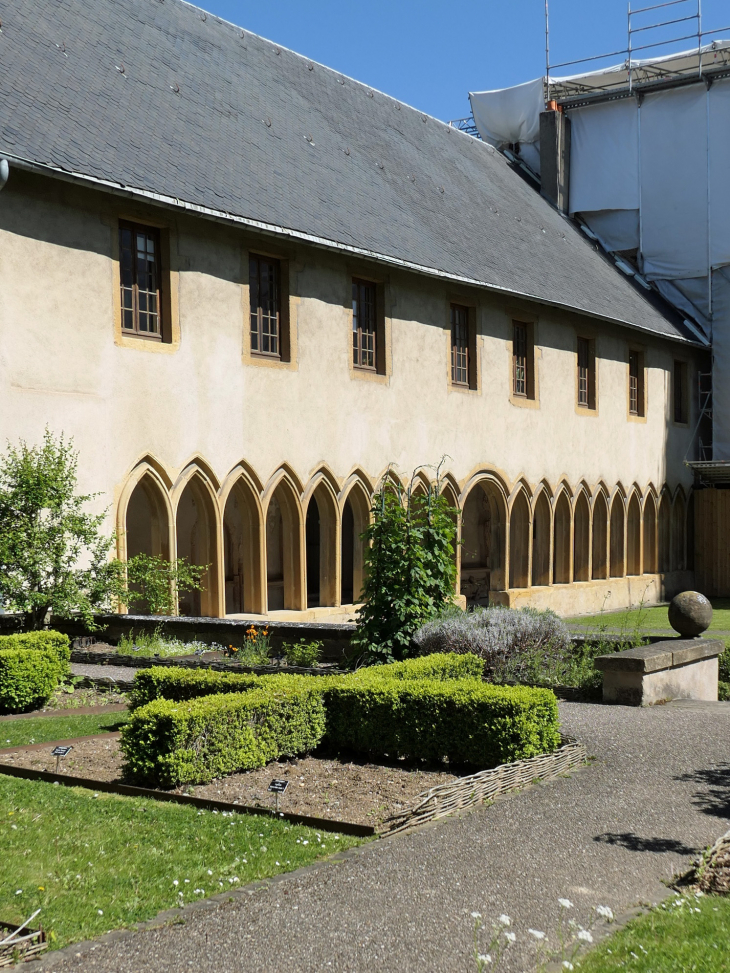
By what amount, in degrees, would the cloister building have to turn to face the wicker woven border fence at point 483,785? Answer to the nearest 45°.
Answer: approximately 45° to its right

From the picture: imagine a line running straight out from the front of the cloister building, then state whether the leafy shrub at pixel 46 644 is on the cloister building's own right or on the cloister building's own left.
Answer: on the cloister building's own right

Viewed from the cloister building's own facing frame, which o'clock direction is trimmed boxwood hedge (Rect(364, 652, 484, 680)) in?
The trimmed boxwood hedge is roughly at 1 o'clock from the cloister building.

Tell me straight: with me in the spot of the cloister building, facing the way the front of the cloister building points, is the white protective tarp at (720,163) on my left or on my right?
on my left

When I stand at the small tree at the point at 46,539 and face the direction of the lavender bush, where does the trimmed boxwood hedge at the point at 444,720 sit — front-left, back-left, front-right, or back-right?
front-right

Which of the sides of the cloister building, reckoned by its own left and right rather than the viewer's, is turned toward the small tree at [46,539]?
right

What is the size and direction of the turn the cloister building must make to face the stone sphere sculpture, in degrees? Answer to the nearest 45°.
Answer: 0° — it already faces it

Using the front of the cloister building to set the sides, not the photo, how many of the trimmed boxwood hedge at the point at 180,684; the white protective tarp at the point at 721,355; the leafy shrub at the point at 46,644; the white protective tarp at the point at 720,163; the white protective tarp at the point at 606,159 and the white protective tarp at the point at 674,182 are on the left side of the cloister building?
4

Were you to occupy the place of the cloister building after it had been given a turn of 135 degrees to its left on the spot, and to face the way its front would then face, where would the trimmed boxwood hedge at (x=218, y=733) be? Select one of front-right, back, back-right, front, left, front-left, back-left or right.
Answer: back

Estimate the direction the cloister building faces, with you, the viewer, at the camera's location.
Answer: facing the viewer and to the right of the viewer

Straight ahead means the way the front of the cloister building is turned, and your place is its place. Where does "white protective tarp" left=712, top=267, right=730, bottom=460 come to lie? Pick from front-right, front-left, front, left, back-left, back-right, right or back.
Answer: left

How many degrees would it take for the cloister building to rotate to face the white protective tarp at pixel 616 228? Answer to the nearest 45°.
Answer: approximately 90° to its left
